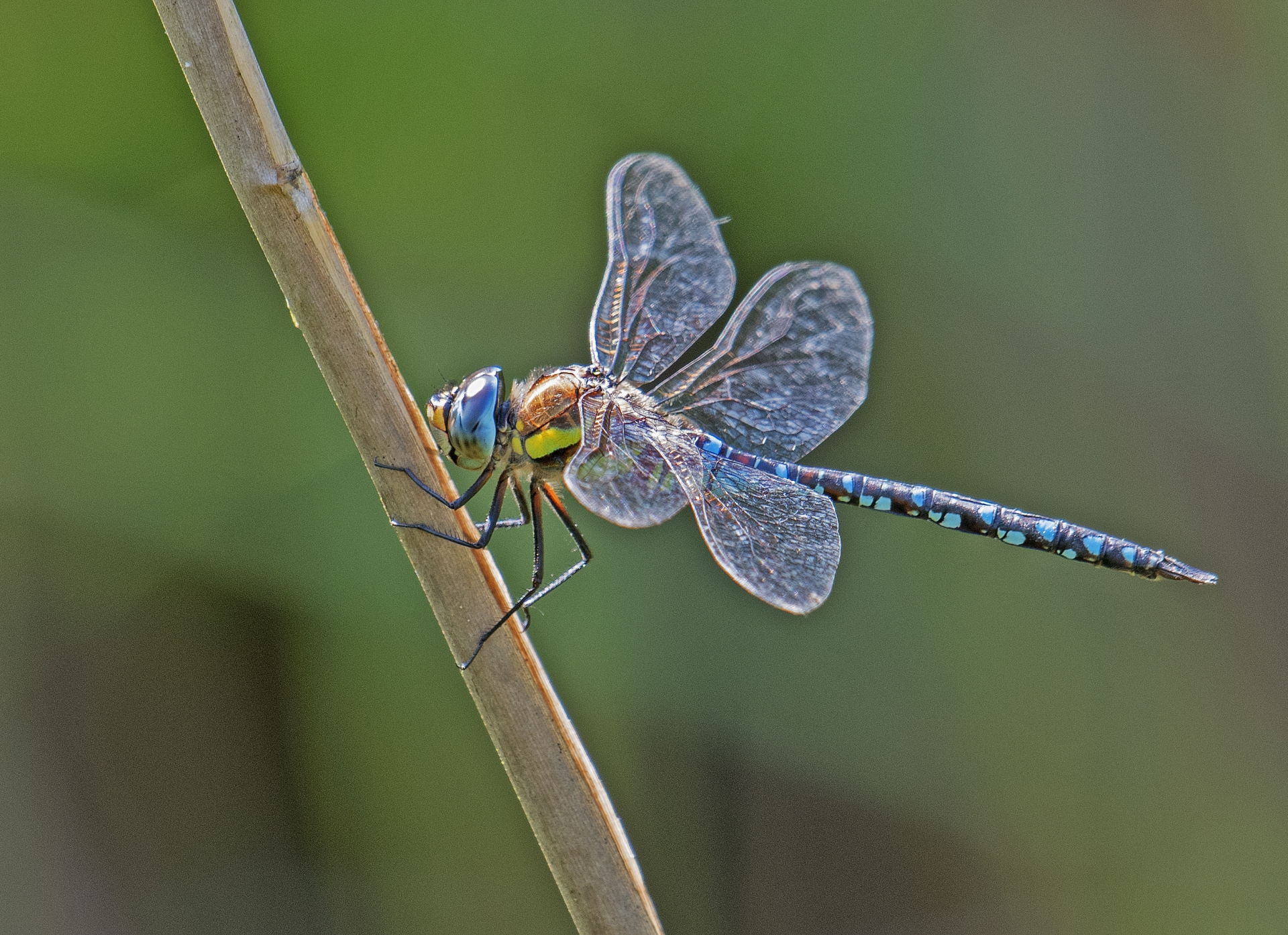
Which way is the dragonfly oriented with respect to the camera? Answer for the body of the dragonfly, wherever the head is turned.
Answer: to the viewer's left
